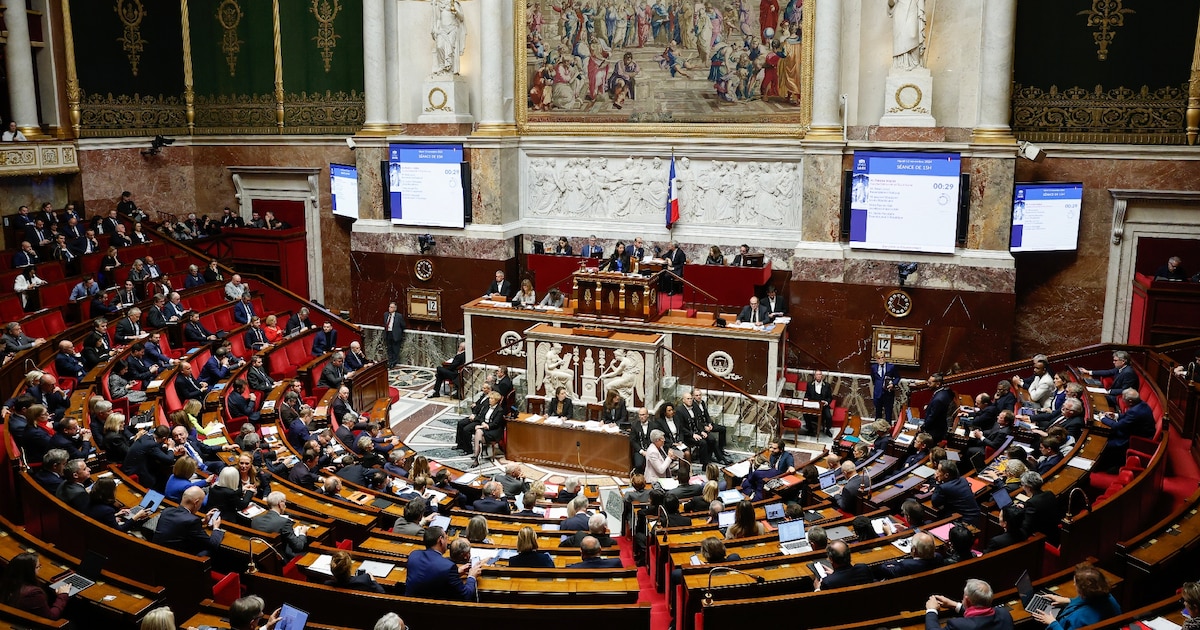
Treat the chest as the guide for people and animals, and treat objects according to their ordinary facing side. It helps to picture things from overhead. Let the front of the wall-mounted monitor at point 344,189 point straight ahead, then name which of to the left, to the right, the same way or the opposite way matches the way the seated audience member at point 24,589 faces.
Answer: to the left

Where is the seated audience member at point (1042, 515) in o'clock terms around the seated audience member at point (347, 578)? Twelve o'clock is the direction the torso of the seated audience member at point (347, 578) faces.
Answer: the seated audience member at point (1042, 515) is roughly at 2 o'clock from the seated audience member at point (347, 578).

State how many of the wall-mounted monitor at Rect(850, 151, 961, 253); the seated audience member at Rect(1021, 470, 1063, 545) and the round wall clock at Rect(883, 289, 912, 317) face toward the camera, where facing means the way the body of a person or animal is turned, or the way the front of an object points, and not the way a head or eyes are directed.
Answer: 2

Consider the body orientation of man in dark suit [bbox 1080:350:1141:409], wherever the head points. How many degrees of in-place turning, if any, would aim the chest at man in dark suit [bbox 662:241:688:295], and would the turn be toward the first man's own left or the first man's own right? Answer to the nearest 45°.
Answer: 0° — they already face them

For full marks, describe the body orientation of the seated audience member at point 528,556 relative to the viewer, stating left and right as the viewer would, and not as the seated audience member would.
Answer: facing away from the viewer

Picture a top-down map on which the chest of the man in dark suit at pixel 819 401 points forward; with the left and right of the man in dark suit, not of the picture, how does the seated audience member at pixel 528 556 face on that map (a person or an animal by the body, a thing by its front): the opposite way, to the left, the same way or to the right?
the opposite way

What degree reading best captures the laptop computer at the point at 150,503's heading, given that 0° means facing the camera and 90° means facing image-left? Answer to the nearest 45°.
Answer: approximately 45°

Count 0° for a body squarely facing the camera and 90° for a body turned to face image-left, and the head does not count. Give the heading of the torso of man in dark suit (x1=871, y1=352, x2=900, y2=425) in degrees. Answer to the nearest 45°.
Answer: approximately 0°

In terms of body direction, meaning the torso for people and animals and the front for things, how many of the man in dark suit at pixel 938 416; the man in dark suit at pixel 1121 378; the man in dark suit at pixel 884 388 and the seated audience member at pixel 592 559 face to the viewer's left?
2

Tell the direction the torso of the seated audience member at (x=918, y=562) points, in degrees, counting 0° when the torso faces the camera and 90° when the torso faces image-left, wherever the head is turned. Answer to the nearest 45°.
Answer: approximately 135°

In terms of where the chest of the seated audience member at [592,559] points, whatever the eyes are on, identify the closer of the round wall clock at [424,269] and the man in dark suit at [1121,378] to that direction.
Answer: the round wall clock
